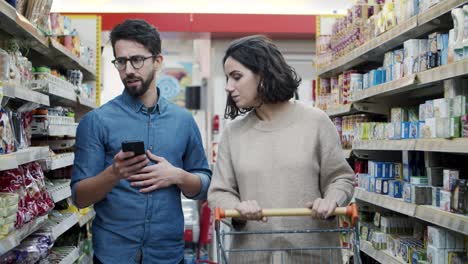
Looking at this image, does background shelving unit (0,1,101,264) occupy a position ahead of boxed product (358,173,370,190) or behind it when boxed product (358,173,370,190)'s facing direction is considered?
ahead

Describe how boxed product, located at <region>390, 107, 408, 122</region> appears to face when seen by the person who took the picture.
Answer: facing the viewer and to the left of the viewer

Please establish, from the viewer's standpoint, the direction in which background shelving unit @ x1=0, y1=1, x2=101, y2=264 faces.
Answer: facing the viewer and to the right of the viewer

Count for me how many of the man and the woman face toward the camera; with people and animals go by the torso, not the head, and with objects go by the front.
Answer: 2

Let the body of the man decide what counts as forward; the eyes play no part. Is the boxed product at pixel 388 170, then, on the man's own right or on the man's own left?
on the man's own left

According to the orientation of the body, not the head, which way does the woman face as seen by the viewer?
toward the camera

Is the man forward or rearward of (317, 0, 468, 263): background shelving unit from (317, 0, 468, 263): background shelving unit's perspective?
forward

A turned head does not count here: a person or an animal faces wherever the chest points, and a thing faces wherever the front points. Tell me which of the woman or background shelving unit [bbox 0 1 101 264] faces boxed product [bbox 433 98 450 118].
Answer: the background shelving unit

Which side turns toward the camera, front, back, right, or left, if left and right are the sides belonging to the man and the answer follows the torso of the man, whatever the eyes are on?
front
